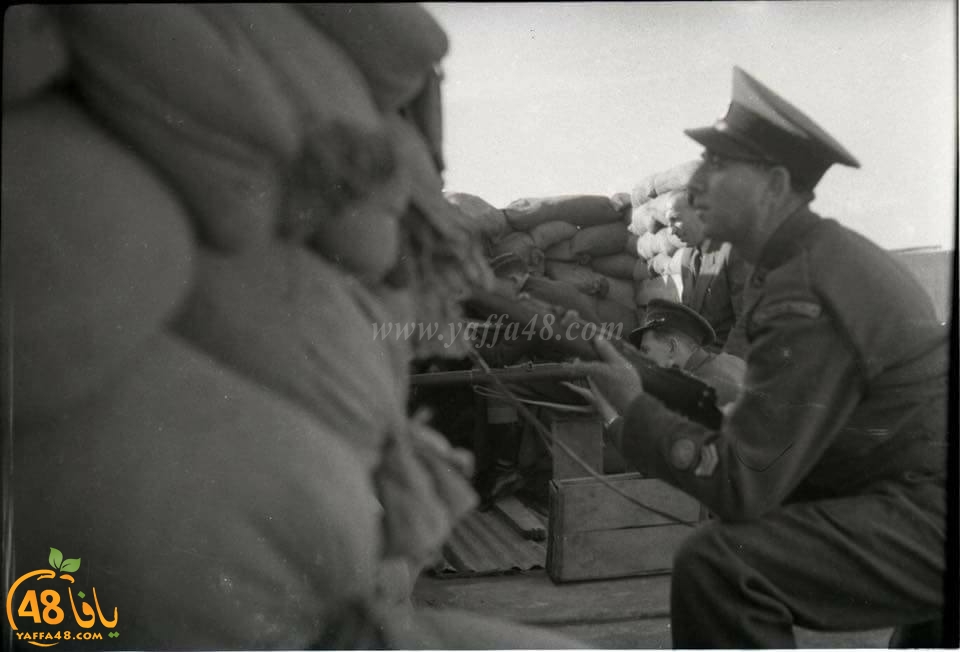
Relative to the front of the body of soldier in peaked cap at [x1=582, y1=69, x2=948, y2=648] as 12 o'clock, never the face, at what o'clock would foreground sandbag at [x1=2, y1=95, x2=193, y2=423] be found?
The foreground sandbag is roughly at 11 o'clock from the soldier in peaked cap.

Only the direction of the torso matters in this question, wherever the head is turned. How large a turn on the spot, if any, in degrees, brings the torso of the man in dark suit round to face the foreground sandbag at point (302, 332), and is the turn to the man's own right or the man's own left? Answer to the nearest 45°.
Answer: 0° — they already face it

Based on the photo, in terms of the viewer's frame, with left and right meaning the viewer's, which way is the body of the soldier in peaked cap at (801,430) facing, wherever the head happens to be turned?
facing to the left of the viewer

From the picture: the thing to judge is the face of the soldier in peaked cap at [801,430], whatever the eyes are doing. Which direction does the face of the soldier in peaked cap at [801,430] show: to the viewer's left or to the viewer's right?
to the viewer's left

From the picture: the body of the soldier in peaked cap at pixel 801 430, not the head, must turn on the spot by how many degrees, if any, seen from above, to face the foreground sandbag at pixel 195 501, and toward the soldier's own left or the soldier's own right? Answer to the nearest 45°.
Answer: approximately 45° to the soldier's own left

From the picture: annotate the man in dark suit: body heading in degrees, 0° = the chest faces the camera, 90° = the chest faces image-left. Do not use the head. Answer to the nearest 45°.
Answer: approximately 45°

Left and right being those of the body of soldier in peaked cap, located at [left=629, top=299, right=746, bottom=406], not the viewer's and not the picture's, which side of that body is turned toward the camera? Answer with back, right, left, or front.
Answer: left

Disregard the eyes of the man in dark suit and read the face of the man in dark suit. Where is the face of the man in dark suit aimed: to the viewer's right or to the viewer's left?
to the viewer's left
